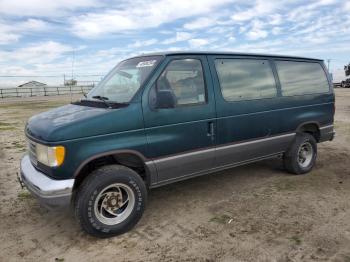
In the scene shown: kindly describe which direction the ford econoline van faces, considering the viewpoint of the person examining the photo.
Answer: facing the viewer and to the left of the viewer
